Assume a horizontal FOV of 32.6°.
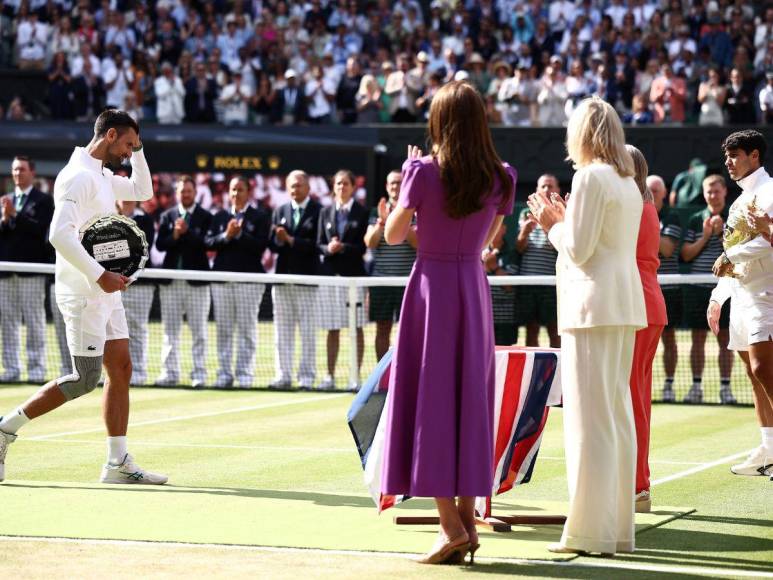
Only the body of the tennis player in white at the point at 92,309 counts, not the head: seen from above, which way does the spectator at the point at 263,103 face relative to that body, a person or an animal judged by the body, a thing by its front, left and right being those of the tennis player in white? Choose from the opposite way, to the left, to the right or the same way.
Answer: to the right

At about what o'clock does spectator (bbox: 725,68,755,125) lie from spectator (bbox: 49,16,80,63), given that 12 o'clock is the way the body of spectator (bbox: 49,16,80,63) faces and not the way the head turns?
spectator (bbox: 725,68,755,125) is roughly at 10 o'clock from spectator (bbox: 49,16,80,63).

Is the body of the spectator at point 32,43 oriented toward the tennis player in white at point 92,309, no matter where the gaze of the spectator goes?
yes

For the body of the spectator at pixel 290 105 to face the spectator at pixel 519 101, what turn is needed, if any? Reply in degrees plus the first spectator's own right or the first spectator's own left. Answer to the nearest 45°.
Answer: approximately 45° to the first spectator's own left

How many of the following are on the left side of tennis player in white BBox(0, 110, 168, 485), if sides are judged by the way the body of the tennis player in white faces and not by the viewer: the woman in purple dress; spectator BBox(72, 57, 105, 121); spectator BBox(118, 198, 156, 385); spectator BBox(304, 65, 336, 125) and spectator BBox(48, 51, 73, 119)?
4

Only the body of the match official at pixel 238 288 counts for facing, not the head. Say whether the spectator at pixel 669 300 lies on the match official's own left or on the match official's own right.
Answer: on the match official's own left

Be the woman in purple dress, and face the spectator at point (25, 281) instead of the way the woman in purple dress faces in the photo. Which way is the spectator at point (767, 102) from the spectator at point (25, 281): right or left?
right

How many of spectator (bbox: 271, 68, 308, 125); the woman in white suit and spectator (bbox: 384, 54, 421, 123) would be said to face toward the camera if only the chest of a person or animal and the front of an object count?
2

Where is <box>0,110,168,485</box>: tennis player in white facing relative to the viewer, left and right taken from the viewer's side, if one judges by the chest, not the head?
facing to the right of the viewer
